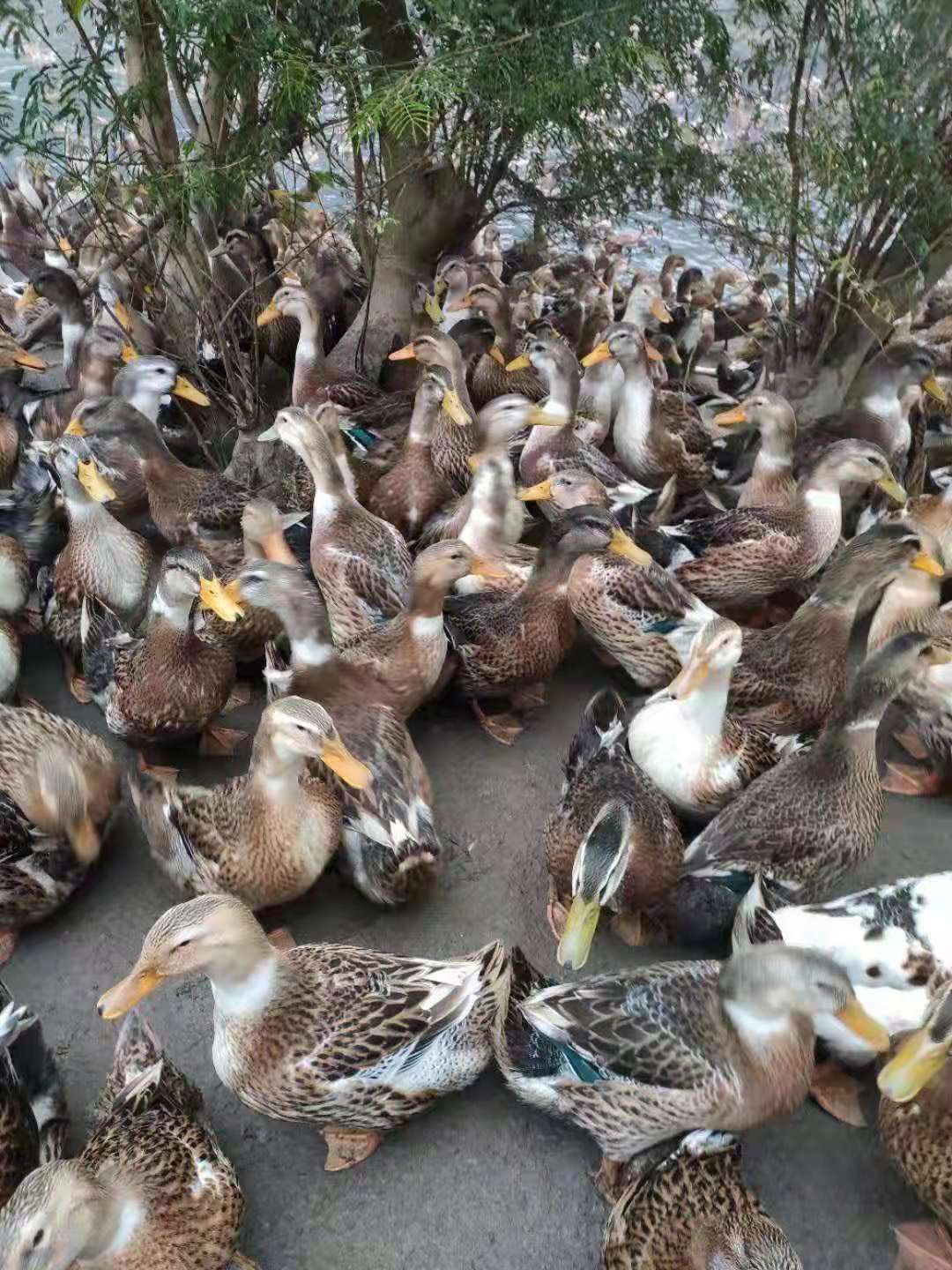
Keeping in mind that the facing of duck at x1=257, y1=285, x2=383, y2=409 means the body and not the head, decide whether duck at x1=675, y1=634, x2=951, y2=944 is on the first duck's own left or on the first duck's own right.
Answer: on the first duck's own left

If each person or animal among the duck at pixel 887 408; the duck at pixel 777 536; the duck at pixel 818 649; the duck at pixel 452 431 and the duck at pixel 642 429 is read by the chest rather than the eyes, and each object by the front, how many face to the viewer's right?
3

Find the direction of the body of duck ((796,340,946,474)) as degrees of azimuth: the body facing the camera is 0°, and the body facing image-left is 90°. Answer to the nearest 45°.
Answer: approximately 270°

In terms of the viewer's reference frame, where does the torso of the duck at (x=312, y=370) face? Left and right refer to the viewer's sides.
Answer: facing to the left of the viewer

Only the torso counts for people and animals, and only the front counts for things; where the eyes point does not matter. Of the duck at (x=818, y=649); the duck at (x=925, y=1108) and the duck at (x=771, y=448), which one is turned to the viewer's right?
the duck at (x=818, y=649)

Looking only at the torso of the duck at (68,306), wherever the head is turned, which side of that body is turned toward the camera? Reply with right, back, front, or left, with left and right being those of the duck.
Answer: left

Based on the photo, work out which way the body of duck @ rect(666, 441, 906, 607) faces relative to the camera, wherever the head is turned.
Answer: to the viewer's right

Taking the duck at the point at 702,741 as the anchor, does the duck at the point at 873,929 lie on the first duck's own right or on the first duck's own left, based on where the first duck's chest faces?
on the first duck's own left
